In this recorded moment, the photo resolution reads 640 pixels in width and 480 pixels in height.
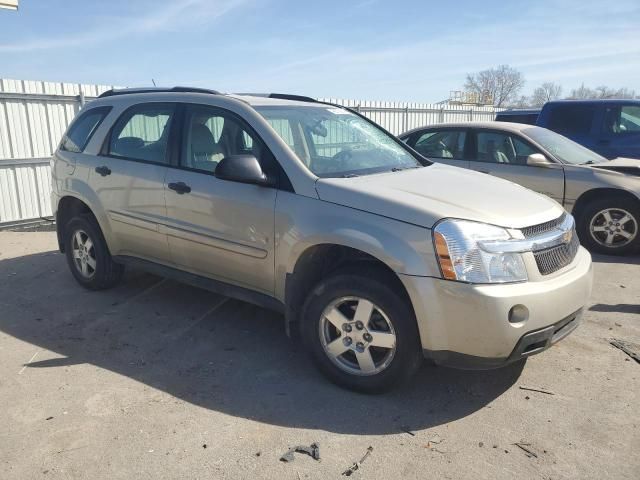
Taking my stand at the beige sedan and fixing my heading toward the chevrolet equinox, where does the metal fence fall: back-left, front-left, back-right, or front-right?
front-right

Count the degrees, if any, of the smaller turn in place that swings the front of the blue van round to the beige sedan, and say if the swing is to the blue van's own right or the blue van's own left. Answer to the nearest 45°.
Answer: approximately 90° to the blue van's own right

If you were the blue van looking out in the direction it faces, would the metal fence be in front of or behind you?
behind

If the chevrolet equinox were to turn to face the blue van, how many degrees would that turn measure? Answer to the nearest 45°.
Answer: approximately 90° to its left

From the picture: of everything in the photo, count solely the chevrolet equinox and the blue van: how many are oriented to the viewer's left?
0

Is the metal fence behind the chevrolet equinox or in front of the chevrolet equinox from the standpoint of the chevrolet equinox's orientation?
behind

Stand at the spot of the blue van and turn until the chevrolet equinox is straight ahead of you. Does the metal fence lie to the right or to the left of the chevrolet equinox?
right

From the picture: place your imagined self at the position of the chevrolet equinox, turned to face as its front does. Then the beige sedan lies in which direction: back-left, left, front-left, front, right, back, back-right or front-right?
left

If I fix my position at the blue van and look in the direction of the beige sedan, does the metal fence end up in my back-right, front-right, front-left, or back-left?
front-right

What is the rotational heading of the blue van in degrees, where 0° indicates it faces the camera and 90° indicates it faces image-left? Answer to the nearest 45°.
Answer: approximately 270°

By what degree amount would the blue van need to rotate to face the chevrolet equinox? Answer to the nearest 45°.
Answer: approximately 90° to its right
